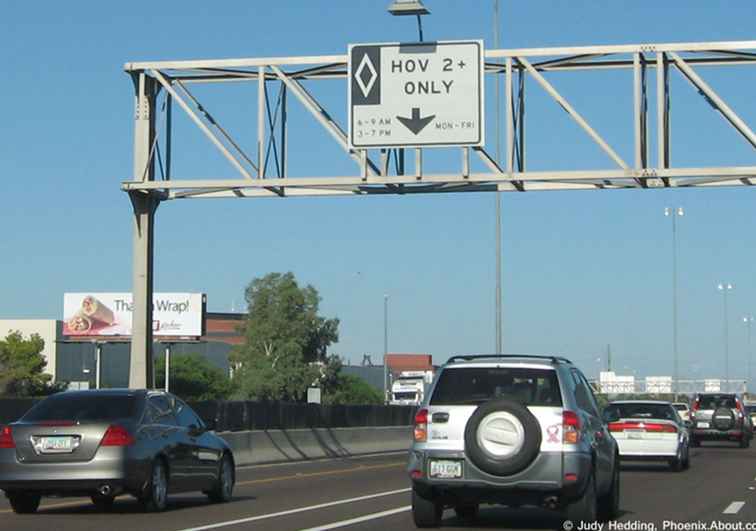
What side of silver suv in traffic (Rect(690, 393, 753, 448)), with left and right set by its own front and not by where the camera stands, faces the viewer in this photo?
back

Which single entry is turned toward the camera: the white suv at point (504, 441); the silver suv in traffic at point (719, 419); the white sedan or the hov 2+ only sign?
the hov 2+ only sign

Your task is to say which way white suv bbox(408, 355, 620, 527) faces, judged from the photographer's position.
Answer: facing away from the viewer

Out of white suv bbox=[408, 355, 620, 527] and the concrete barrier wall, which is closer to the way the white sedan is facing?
the concrete barrier wall

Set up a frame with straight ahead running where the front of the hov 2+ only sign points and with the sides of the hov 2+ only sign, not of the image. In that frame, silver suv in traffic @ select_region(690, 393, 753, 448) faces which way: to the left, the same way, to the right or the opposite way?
the opposite way

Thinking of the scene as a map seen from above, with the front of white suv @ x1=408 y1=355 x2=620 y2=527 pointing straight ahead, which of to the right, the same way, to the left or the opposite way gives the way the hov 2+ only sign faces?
the opposite way

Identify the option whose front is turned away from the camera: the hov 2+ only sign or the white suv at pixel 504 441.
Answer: the white suv

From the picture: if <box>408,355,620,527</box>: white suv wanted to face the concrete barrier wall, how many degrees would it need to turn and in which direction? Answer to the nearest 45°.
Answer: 0° — it already faces it

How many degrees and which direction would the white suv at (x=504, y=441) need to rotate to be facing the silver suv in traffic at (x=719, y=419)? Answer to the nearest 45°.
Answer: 0° — it already faces it

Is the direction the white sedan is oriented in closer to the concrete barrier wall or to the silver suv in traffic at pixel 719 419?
the silver suv in traffic

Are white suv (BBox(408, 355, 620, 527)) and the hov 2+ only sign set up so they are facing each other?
yes

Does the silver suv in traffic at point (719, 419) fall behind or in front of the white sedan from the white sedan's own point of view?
in front

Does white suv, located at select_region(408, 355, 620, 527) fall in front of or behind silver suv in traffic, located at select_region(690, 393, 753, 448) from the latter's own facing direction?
behind

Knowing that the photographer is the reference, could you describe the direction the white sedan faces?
facing away from the viewer

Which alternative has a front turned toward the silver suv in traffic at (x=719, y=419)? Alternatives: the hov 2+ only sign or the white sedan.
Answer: the white sedan

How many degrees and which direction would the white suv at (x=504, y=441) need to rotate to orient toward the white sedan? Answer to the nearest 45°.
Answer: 0° — it already faces it
